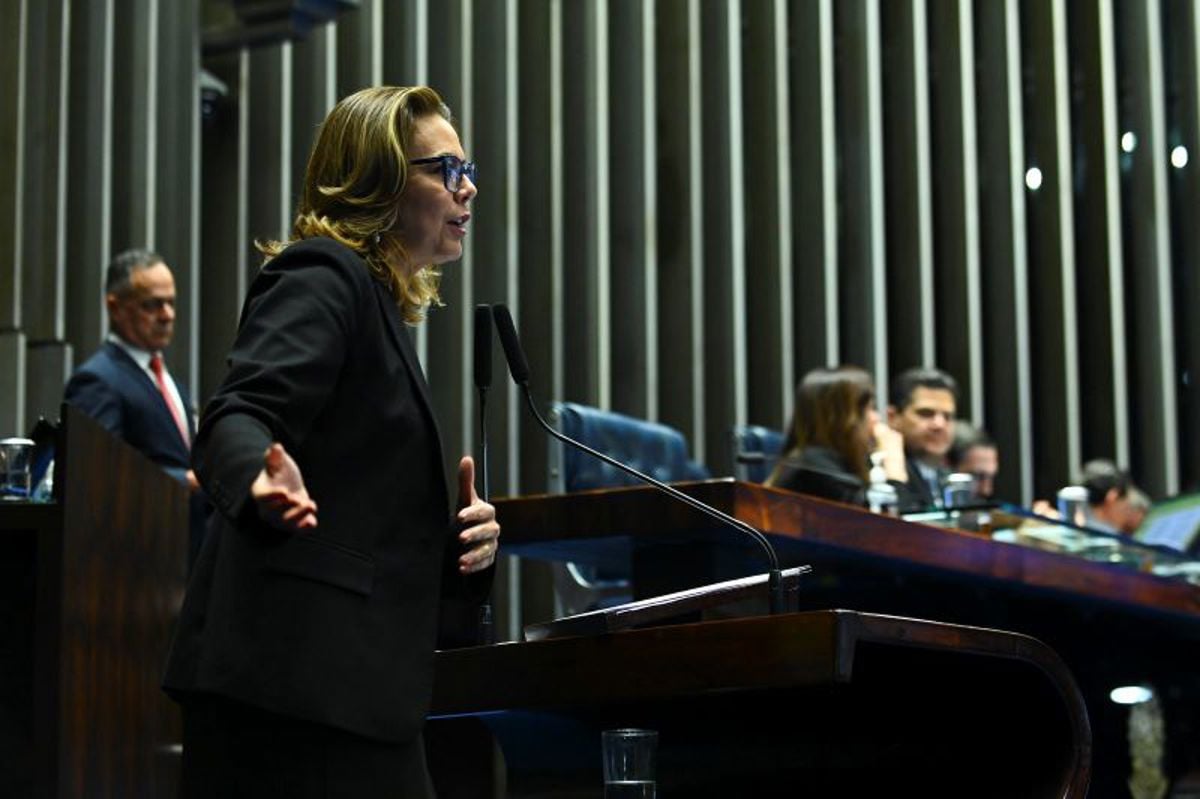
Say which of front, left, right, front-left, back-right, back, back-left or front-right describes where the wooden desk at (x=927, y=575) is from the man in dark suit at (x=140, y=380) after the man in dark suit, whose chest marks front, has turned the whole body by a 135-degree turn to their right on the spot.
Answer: back-left

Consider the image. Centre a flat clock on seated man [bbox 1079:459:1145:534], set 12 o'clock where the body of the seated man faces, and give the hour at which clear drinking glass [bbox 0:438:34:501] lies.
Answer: The clear drinking glass is roughly at 4 o'clock from the seated man.

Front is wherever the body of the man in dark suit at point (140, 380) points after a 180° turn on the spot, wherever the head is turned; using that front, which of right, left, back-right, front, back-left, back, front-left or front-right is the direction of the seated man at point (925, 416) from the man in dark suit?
back-right

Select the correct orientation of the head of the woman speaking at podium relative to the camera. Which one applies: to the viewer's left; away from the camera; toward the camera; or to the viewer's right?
to the viewer's right

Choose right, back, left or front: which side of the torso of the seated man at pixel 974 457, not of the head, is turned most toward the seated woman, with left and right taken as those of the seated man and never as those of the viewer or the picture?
right

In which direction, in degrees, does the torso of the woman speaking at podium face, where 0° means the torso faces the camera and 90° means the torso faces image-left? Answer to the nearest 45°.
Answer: approximately 270°

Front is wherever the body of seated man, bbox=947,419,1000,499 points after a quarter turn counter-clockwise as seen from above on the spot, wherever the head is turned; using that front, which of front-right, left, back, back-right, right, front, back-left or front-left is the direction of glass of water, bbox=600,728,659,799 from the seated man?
back

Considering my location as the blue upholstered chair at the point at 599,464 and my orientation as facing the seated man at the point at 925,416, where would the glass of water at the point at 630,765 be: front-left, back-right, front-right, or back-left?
back-right
